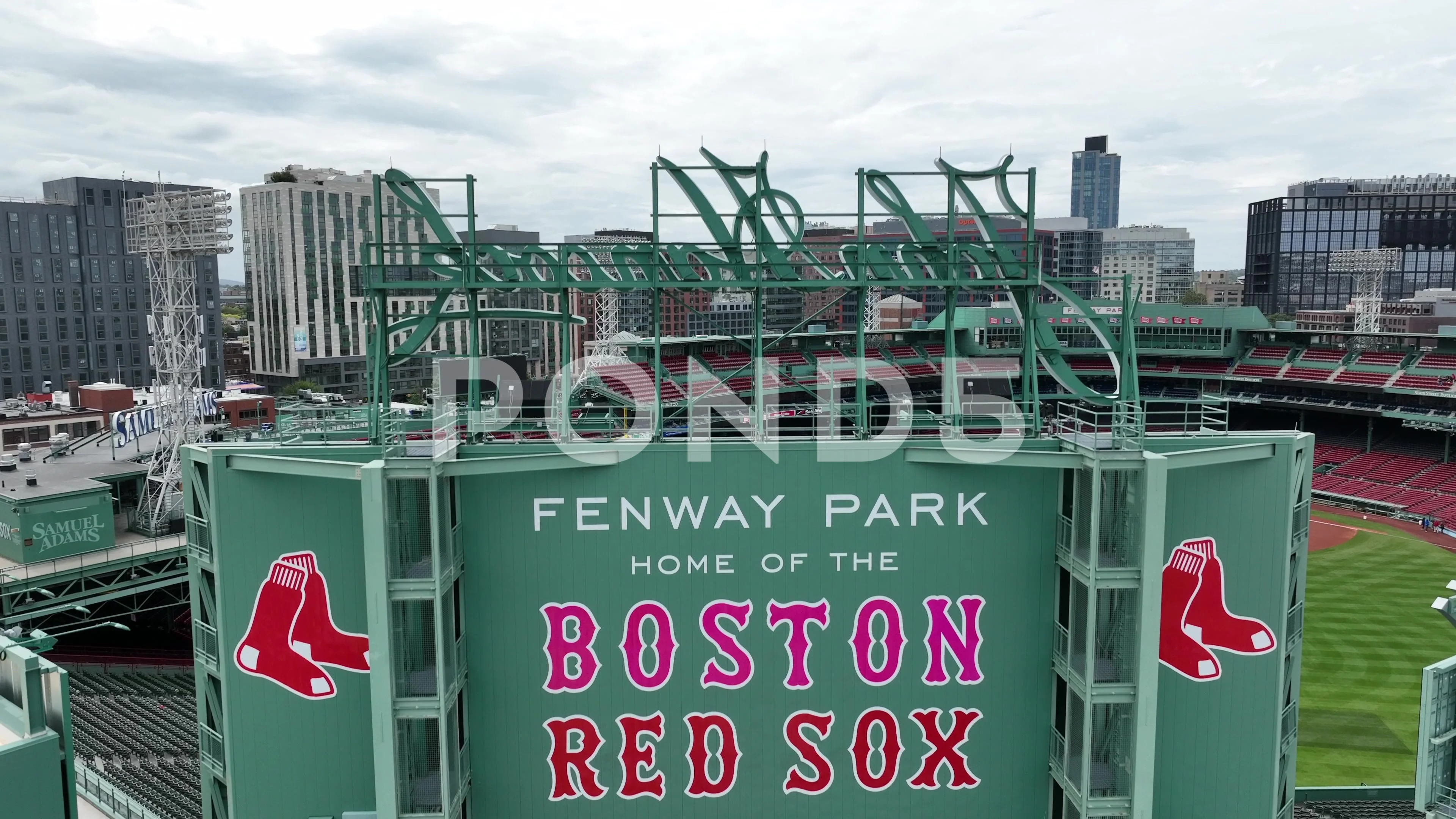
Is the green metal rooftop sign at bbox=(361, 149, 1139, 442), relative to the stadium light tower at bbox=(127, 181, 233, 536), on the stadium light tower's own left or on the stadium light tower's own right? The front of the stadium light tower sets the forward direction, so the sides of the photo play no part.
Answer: on the stadium light tower's own right

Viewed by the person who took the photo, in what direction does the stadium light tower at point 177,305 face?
facing away from the viewer and to the right of the viewer
